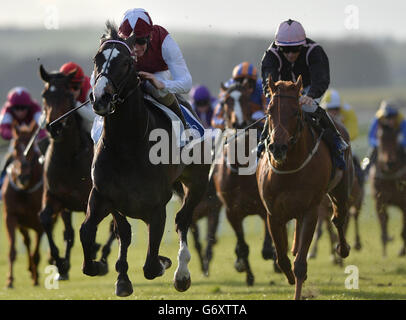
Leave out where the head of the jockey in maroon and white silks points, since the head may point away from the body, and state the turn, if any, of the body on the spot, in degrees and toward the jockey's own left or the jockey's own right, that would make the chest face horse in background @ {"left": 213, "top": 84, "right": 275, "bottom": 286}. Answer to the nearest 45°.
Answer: approximately 135° to the jockey's own right

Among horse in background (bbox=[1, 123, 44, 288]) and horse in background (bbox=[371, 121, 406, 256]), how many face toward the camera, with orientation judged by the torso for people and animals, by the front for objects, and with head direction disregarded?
2

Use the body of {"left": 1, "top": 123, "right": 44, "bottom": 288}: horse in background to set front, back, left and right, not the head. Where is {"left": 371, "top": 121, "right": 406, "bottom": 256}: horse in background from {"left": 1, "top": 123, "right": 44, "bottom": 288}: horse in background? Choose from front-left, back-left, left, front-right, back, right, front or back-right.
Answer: left

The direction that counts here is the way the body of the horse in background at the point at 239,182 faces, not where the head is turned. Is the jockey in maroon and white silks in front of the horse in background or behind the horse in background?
in front

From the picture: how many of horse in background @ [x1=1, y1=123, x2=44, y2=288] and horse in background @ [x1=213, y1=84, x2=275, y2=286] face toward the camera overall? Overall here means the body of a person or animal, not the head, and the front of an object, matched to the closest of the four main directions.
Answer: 2

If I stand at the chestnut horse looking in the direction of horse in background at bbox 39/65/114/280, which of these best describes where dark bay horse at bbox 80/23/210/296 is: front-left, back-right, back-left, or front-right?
front-left

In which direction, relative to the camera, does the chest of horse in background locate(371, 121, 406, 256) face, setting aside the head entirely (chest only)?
toward the camera

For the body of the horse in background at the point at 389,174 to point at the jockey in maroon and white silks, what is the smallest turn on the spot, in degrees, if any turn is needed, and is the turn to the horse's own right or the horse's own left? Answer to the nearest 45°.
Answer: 0° — it already faces them

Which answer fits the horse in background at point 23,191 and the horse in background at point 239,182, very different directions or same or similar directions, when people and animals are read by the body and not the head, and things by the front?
same or similar directions

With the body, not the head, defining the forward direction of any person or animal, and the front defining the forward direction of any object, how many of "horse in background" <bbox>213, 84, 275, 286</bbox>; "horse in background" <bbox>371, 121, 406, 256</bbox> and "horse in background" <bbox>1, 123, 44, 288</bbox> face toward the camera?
3

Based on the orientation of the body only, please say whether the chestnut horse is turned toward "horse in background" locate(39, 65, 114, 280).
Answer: no

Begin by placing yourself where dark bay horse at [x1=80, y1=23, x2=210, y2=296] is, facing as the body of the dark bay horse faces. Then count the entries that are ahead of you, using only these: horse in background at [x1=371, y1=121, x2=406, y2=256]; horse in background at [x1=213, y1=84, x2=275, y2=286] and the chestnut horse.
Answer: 0

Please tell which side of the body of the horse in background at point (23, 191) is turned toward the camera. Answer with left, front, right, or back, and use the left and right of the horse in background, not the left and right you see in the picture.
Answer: front

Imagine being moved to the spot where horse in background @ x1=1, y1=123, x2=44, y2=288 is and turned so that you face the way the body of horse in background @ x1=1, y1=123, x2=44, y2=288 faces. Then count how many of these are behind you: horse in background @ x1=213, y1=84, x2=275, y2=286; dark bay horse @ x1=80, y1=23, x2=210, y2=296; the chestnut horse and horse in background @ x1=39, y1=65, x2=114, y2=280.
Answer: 0

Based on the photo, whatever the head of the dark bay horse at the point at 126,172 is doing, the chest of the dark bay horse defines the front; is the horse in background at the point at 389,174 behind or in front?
behind
